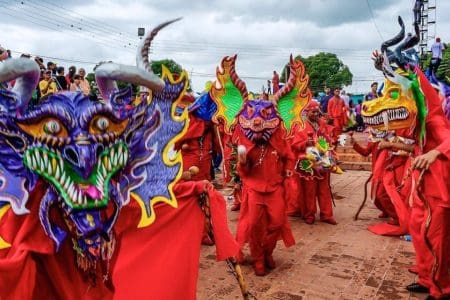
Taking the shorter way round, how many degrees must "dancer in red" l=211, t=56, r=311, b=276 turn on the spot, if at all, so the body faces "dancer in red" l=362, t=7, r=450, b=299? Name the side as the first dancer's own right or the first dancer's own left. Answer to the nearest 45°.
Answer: approximately 45° to the first dancer's own left

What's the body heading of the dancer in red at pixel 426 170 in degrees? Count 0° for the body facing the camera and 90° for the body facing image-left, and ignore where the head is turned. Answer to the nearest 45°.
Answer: approximately 90°

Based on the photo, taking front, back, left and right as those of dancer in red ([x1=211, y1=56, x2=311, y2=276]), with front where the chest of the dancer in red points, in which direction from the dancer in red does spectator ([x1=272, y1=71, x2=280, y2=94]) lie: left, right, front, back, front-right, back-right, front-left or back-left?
back

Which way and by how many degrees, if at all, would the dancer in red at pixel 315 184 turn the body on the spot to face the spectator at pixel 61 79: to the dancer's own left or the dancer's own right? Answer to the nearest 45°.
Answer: approximately 135° to the dancer's own right

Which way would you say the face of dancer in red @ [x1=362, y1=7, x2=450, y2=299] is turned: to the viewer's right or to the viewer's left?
to the viewer's left

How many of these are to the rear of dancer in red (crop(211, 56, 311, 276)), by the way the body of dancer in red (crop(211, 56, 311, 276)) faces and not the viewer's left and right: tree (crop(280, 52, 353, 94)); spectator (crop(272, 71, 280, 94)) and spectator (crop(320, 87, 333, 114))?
3

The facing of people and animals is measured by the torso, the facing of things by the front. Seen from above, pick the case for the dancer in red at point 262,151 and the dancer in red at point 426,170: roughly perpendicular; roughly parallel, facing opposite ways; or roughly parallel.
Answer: roughly perpendicular

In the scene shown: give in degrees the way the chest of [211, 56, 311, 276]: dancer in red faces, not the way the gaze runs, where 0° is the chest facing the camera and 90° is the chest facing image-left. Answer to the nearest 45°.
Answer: approximately 0°
